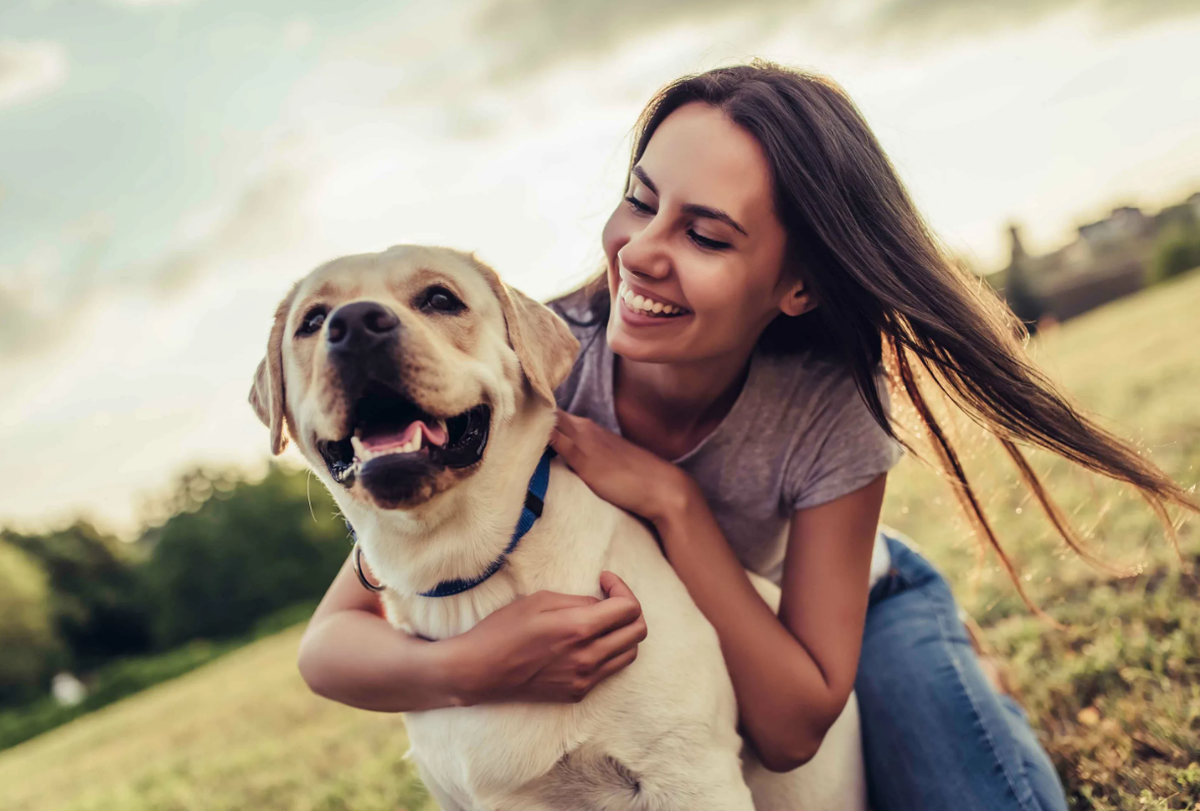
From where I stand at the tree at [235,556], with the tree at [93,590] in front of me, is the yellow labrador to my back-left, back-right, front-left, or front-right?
back-left

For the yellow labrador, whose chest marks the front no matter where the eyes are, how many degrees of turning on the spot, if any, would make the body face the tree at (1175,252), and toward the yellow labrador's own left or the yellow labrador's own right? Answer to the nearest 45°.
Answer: approximately 180°

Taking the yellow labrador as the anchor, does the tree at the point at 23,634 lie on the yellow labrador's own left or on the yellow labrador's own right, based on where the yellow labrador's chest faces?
on the yellow labrador's own right

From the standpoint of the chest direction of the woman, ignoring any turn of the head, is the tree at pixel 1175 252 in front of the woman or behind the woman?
behind

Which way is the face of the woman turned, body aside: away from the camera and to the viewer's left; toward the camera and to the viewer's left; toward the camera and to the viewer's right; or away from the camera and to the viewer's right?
toward the camera and to the viewer's left

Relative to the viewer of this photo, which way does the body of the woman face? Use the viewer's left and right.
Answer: facing the viewer and to the left of the viewer

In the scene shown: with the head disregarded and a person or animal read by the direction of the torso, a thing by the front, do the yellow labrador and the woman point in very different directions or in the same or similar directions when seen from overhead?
same or similar directions

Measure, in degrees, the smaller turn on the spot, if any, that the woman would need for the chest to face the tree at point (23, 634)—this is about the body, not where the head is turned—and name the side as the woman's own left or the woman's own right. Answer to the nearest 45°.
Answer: approximately 90° to the woman's own right

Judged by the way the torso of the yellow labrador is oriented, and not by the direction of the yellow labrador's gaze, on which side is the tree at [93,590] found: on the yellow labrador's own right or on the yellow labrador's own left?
on the yellow labrador's own right
